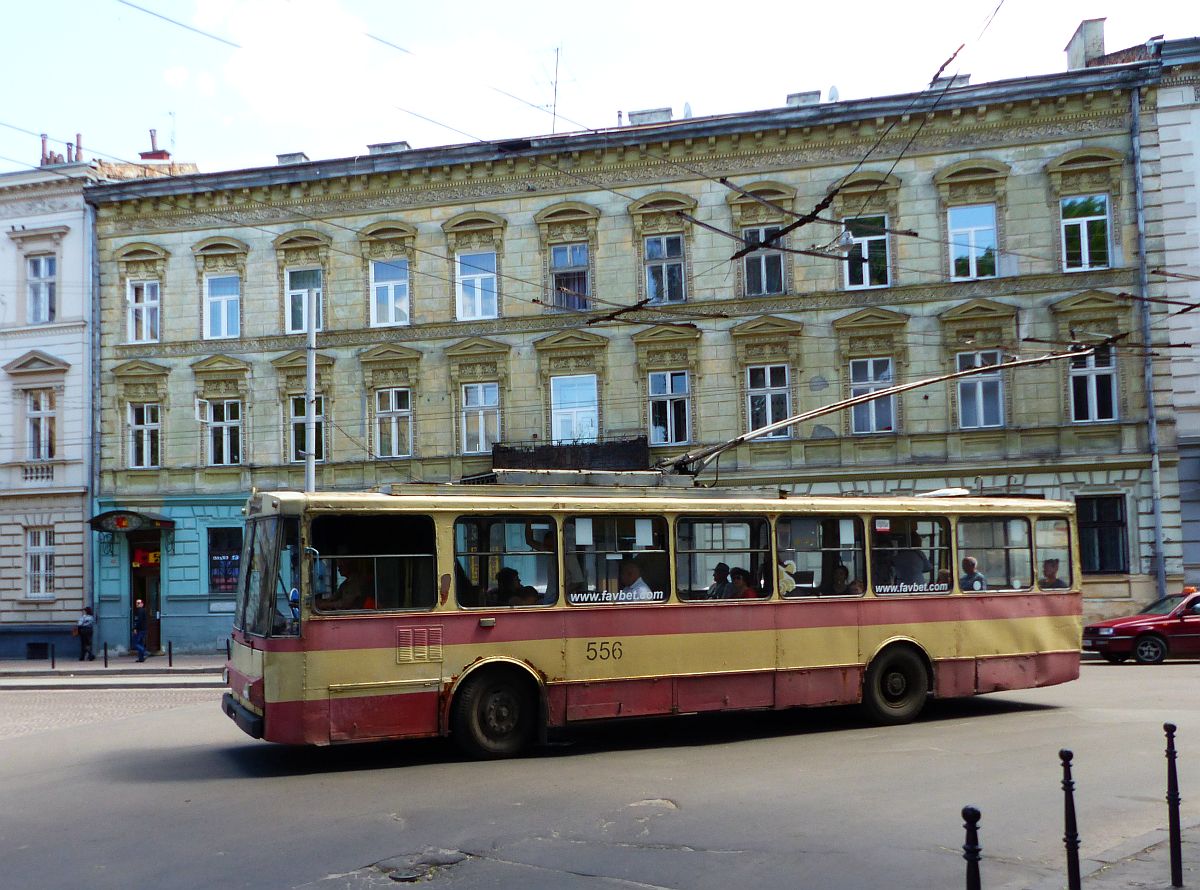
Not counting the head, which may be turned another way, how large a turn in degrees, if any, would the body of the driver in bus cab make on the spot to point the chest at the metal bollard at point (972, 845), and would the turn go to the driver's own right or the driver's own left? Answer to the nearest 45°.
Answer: approximately 90° to the driver's own left

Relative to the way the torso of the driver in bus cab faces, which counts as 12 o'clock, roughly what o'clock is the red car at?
The red car is roughly at 5 o'clock from the driver in bus cab.

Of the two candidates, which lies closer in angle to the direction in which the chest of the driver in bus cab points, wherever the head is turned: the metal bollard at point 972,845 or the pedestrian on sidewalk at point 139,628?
the pedestrian on sidewalk

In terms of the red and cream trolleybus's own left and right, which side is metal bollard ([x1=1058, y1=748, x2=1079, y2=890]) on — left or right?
on its left

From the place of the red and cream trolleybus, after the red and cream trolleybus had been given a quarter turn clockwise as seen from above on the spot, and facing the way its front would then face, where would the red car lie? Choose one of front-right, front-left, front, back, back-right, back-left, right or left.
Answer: front-right

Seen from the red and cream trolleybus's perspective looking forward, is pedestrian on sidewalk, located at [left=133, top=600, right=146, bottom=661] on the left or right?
on its right

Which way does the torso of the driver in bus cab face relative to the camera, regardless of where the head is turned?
to the viewer's left

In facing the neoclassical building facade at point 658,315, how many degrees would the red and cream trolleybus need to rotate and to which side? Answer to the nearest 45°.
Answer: approximately 90° to its right

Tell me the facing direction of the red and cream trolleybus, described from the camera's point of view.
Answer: facing to the left of the viewer

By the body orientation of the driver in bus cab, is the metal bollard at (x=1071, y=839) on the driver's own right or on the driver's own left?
on the driver's own left

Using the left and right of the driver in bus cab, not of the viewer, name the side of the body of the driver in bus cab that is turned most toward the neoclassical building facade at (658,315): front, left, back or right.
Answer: right
